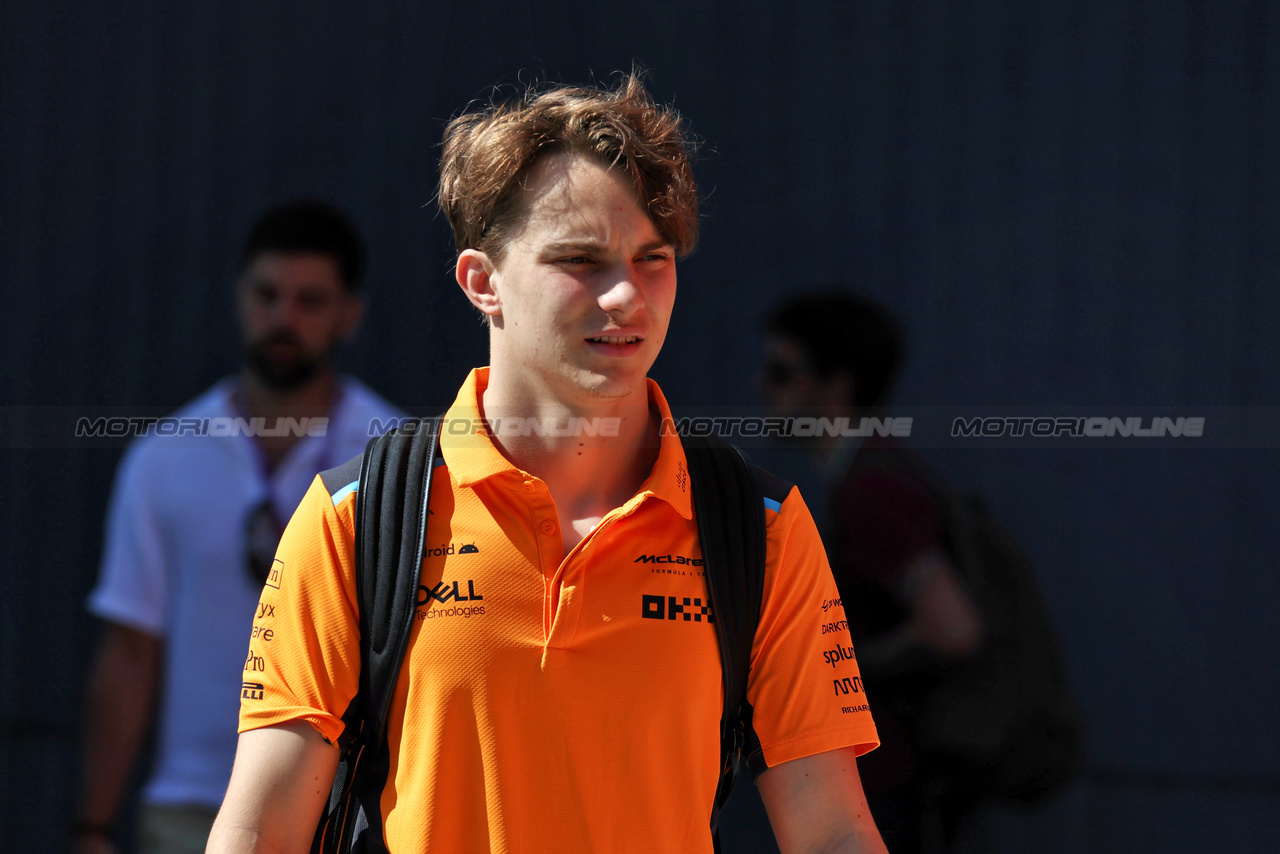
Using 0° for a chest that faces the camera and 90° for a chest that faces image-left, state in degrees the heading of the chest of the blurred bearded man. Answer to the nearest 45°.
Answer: approximately 0°

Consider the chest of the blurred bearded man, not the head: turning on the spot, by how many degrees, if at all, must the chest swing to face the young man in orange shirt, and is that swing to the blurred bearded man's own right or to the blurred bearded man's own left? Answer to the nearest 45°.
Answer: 0° — they already face them

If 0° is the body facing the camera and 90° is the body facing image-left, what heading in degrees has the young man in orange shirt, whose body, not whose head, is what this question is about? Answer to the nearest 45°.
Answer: approximately 0°

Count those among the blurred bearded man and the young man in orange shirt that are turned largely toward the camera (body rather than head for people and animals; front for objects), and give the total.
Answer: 2

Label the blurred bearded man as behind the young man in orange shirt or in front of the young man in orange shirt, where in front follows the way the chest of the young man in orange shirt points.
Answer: behind

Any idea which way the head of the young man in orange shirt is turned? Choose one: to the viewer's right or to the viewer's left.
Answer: to the viewer's right
